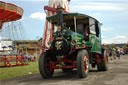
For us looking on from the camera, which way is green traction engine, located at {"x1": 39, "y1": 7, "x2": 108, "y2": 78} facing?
facing the viewer and to the left of the viewer
